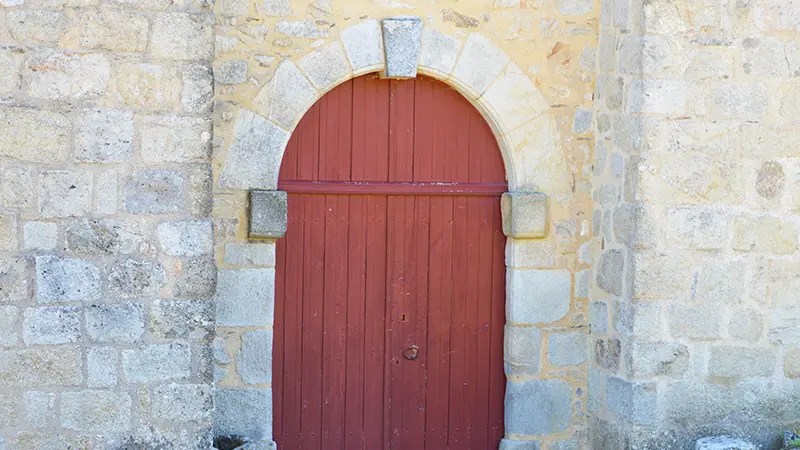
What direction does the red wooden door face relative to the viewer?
toward the camera
